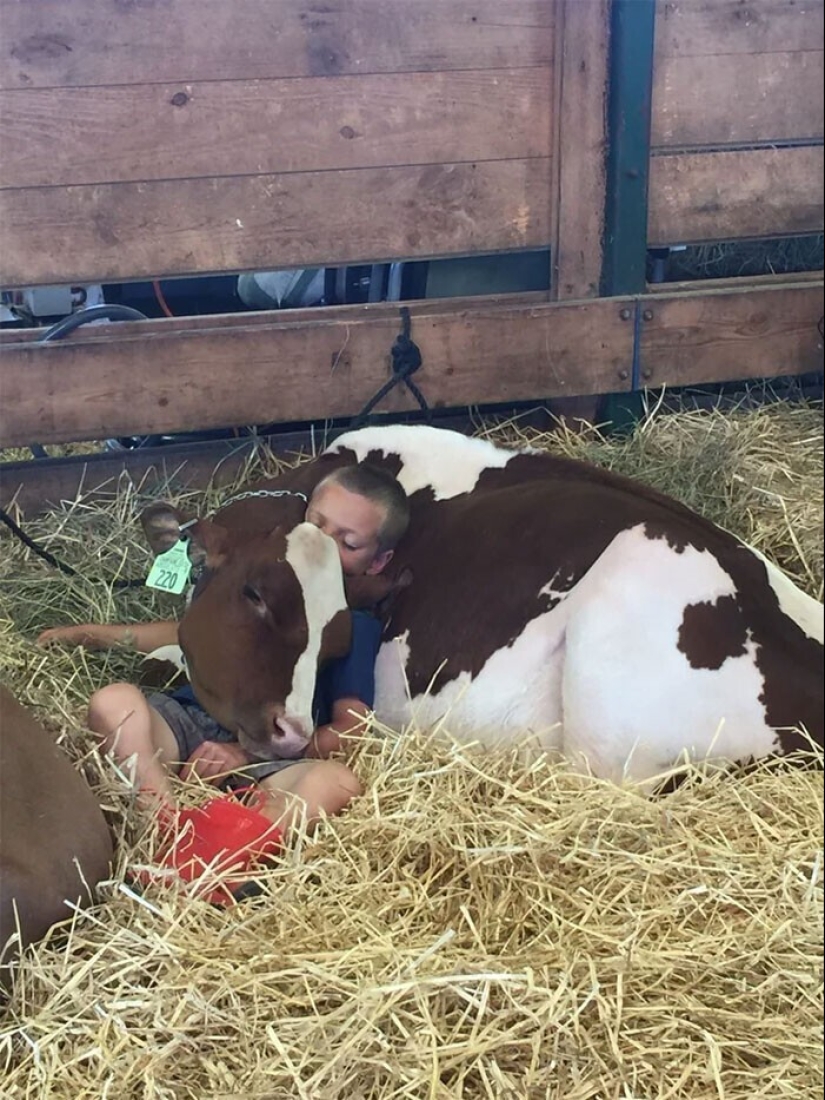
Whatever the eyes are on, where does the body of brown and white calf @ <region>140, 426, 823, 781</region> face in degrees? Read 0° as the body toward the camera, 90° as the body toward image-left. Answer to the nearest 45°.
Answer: approximately 90°
